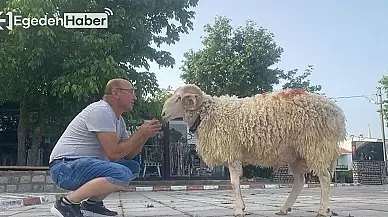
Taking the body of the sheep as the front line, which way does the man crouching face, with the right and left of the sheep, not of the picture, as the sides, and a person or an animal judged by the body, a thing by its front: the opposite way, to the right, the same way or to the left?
the opposite way

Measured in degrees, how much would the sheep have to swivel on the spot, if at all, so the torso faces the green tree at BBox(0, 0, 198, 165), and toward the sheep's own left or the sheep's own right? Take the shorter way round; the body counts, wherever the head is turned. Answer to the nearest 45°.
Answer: approximately 45° to the sheep's own right

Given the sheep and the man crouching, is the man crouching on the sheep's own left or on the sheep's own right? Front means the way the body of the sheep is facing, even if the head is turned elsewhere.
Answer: on the sheep's own left

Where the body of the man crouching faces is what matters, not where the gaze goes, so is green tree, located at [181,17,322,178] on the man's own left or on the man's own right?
on the man's own left

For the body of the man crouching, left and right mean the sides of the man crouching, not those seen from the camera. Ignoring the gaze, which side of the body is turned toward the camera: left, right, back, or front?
right

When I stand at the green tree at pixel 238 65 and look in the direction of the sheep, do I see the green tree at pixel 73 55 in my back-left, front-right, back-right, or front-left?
front-right

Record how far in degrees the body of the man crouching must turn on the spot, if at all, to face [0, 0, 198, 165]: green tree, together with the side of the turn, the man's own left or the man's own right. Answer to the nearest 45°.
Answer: approximately 90° to the man's own left

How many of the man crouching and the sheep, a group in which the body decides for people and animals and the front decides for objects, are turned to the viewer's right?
1

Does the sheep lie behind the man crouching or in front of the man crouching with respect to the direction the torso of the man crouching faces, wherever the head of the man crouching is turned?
in front

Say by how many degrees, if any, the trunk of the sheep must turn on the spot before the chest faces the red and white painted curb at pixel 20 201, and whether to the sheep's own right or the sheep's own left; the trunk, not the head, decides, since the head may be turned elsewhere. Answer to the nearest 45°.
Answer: approximately 45° to the sheep's own right

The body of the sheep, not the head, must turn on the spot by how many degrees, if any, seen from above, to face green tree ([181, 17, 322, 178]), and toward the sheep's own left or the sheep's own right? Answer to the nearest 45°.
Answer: approximately 90° to the sheep's own right

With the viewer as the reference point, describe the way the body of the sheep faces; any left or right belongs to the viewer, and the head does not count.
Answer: facing to the left of the viewer

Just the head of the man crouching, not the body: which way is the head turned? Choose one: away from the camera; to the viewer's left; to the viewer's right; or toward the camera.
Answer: to the viewer's right
